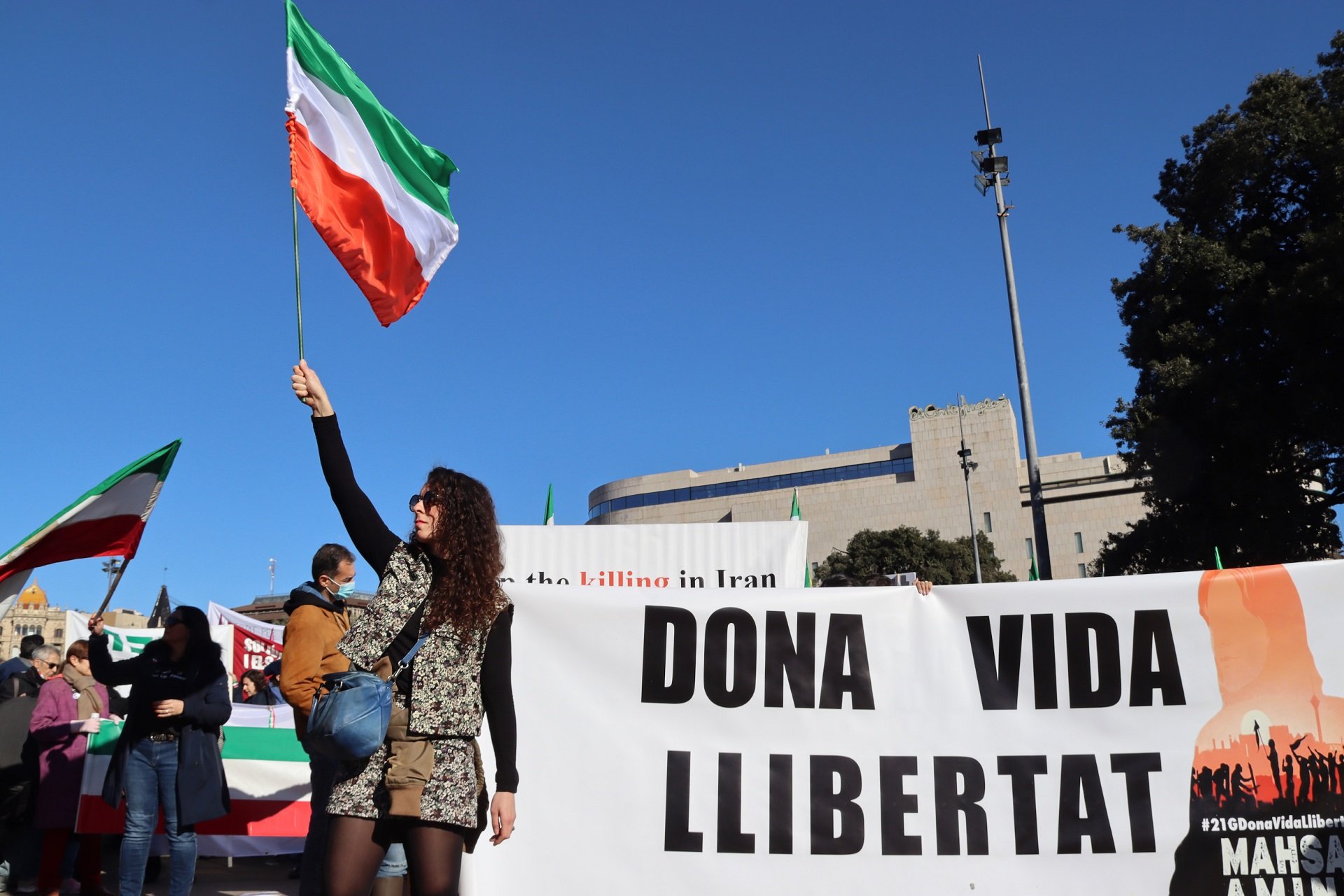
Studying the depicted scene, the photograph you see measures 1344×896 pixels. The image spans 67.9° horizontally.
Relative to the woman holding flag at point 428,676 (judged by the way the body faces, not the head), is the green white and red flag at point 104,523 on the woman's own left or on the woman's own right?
on the woman's own right

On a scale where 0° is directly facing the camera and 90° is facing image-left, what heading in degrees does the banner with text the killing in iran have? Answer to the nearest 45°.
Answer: approximately 0°

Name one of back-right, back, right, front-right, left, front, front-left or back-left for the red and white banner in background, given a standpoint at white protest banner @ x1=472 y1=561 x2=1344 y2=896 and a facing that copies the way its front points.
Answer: back-right

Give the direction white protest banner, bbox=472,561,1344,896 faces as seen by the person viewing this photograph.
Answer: facing the viewer

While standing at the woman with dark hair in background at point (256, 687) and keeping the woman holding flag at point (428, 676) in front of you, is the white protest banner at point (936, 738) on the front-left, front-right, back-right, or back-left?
front-left

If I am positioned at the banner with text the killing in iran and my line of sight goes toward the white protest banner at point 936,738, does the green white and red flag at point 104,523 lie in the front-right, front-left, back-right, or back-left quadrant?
front-right

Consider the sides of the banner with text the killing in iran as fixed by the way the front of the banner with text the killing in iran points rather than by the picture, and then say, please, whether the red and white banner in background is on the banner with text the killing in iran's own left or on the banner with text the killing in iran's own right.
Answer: on the banner with text the killing in iran's own right

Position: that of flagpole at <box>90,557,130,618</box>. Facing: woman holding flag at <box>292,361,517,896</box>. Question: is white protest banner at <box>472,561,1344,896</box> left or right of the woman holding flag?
left

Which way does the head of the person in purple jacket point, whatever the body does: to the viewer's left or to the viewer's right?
to the viewer's right

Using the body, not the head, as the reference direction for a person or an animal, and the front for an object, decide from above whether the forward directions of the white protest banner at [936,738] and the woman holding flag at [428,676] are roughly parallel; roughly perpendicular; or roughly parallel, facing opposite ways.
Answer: roughly parallel

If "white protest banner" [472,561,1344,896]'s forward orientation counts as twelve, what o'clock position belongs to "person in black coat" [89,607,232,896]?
The person in black coat is roughly at 3 o'clock from the white protest banner.

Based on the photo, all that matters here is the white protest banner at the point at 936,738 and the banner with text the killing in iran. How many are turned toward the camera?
2

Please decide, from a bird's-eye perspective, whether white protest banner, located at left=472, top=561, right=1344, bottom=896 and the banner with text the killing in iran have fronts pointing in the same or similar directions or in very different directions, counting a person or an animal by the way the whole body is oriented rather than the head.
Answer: same or similar directions

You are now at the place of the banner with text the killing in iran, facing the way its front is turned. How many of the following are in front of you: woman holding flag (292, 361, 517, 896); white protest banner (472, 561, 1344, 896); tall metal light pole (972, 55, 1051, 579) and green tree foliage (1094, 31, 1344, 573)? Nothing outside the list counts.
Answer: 2
